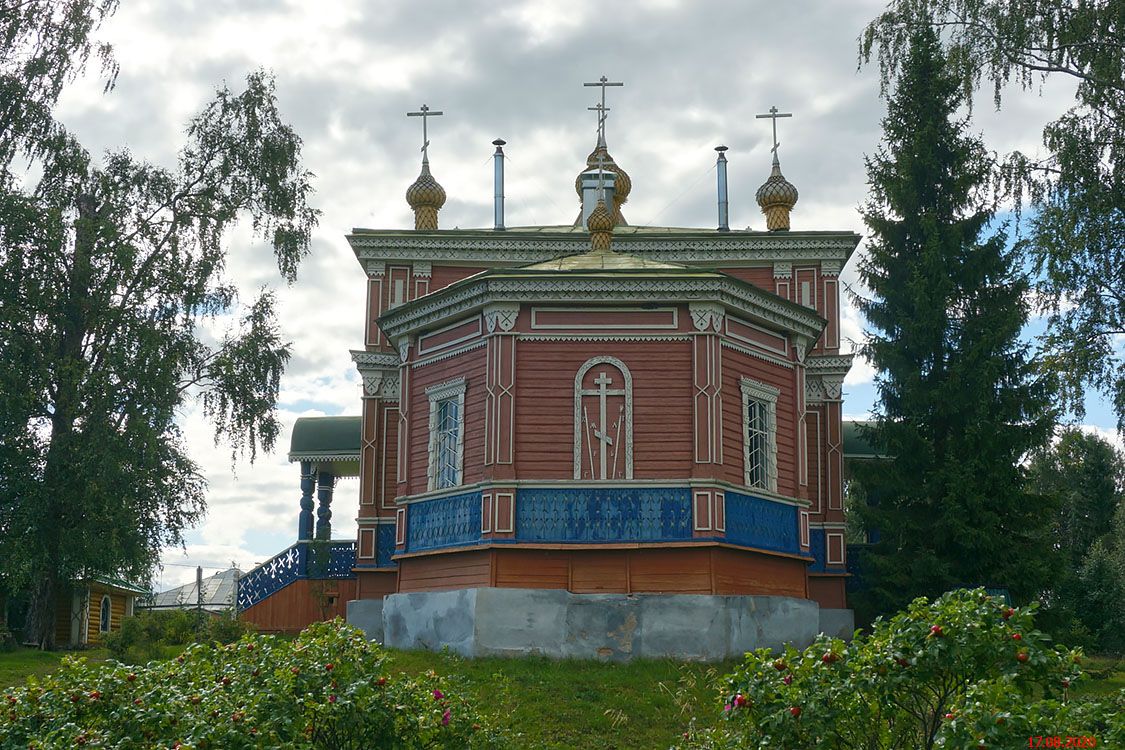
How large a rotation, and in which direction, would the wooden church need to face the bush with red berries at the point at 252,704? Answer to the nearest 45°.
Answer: approximately 180°

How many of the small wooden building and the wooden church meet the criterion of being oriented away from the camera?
1

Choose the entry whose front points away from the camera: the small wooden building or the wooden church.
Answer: the wooden church

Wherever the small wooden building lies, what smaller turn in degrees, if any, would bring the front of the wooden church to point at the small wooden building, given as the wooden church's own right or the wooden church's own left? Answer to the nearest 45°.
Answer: approximately 45° to the wooden church's own left

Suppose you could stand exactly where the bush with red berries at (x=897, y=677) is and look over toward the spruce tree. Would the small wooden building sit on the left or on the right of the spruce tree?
left

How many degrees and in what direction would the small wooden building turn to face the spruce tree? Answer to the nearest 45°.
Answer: approximately 90° to its left

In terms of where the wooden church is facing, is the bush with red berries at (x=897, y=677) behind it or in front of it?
behind

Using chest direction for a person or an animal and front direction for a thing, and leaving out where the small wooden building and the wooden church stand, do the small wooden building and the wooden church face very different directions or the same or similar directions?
very different directions

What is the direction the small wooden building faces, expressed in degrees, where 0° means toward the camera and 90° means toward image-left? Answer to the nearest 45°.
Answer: approximately 45°

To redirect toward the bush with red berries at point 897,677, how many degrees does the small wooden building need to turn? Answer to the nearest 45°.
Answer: approximately 45° to its left

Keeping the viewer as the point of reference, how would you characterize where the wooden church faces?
facing away from the viewer
